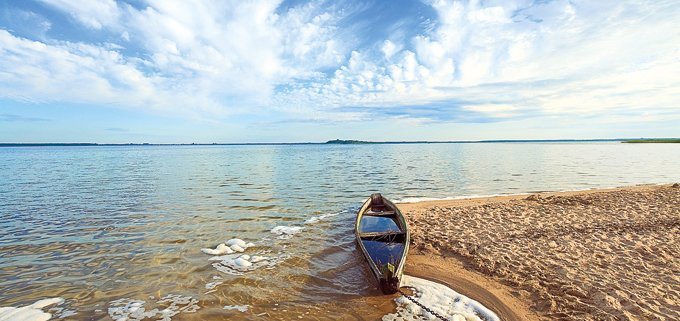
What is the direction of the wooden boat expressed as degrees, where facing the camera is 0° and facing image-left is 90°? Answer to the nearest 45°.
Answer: approximately 0°
